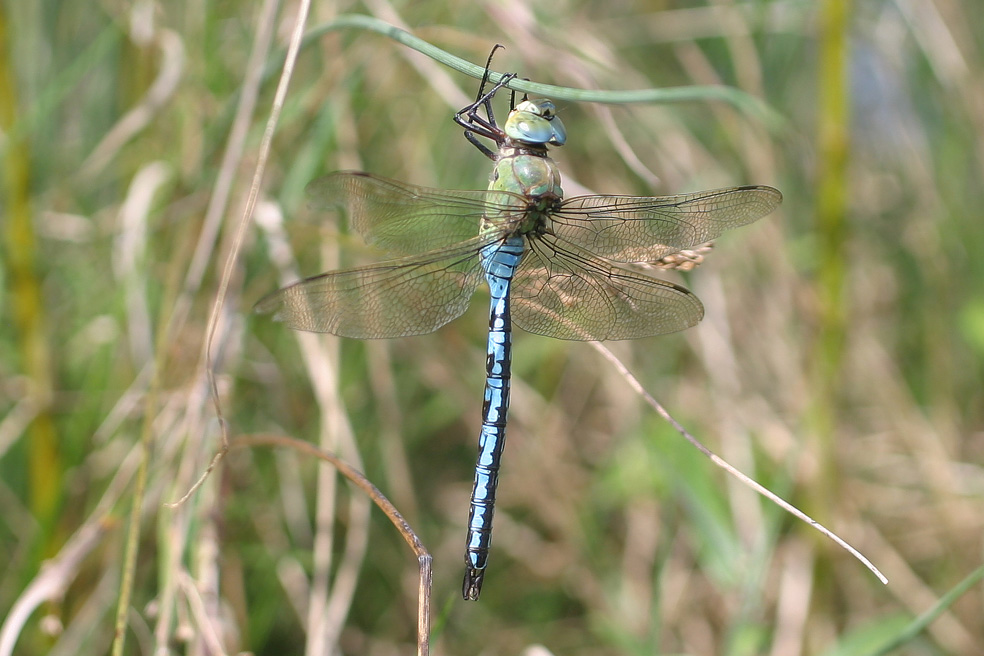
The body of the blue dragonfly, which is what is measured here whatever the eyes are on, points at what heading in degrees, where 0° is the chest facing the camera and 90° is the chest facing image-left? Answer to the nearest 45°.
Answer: approximately 180°
